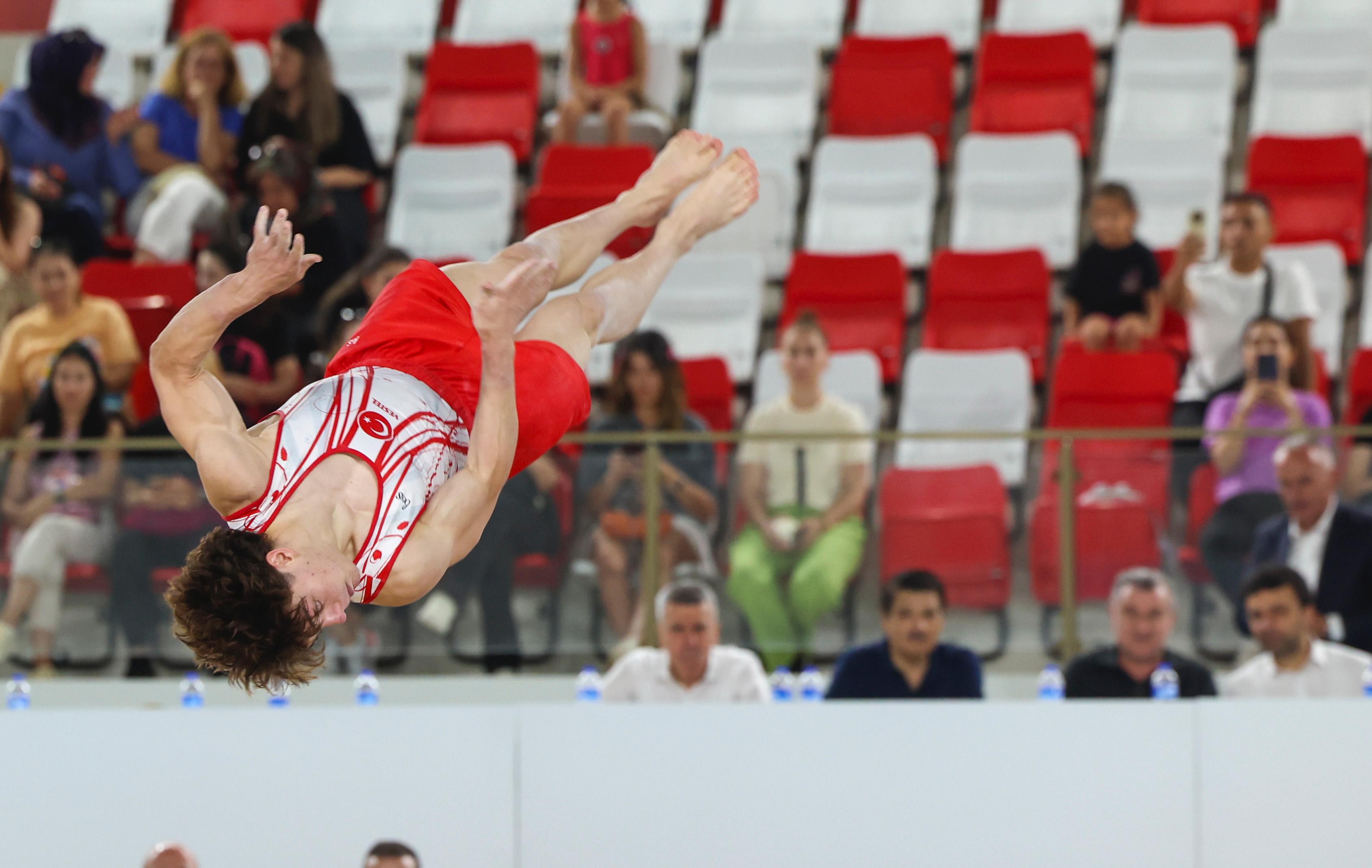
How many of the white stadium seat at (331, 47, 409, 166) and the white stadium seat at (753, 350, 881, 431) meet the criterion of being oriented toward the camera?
2

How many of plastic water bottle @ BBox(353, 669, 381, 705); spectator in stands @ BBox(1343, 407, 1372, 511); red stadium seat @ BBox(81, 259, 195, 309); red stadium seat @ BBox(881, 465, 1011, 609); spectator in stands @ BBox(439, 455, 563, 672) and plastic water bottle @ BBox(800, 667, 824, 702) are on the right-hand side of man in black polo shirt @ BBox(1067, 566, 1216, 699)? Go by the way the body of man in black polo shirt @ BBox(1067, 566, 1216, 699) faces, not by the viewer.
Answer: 5

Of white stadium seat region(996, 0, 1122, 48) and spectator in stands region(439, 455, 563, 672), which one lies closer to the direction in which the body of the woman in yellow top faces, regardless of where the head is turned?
the spectator in stands

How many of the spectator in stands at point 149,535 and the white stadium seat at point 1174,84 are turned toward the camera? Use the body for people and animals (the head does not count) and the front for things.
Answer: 2

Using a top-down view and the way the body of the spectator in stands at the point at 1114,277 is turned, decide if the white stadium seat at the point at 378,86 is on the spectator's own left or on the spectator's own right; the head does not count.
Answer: on the spectator's own right
